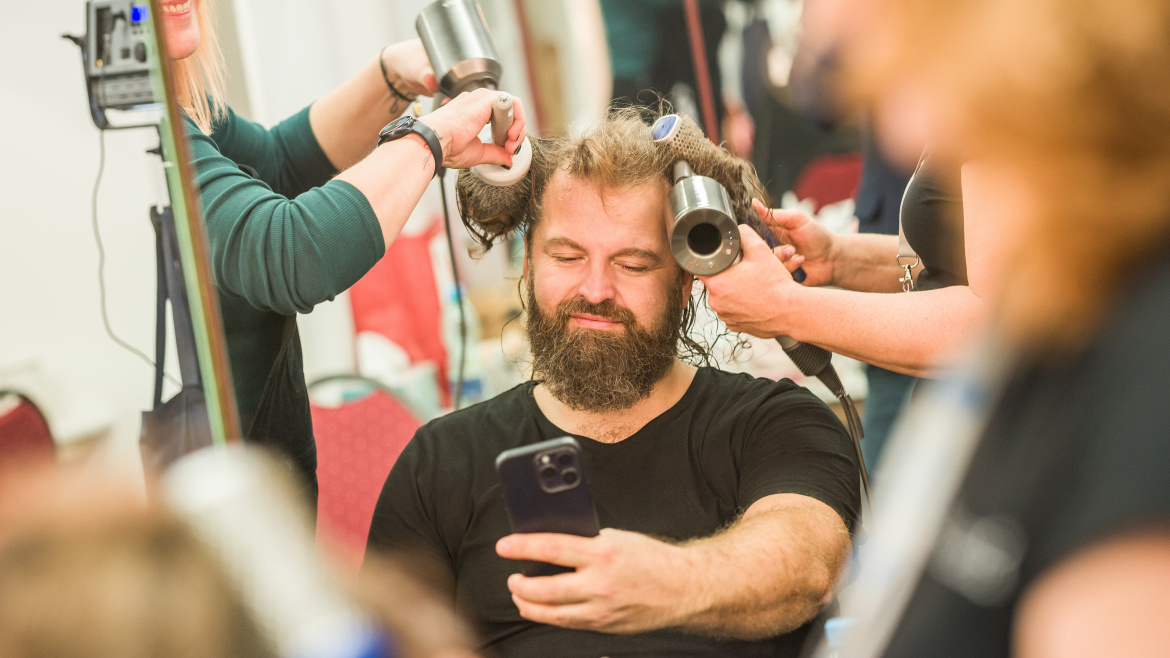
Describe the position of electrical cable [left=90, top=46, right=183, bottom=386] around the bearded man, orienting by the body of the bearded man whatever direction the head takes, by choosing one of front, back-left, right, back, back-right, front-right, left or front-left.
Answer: back-right

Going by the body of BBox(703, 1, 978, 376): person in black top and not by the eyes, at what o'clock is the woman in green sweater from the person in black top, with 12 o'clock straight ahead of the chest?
The woman in green sweater is roughly at 11 o'clock from the person in black top.

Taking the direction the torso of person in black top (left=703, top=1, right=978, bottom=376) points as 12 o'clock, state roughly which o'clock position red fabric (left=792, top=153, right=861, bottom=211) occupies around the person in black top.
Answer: The red fabric is roughly at 3 o'clock from the person in black top.

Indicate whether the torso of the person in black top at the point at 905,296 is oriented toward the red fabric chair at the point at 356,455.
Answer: yes

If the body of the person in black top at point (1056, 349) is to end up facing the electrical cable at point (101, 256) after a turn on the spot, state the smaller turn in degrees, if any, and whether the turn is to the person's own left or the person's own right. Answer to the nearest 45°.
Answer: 0° — they already face it

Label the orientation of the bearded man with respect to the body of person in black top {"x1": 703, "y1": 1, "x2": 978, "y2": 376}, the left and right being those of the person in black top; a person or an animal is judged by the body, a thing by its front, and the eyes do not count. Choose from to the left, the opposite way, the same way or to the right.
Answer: to the left

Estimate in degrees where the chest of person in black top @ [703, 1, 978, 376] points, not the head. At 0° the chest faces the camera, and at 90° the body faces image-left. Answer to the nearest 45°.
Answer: approximately 90°

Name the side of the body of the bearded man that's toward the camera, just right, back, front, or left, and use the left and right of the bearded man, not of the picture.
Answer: front

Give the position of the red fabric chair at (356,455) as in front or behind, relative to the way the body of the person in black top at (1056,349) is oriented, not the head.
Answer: in front

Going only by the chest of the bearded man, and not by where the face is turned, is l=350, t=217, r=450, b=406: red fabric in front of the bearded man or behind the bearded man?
behind
